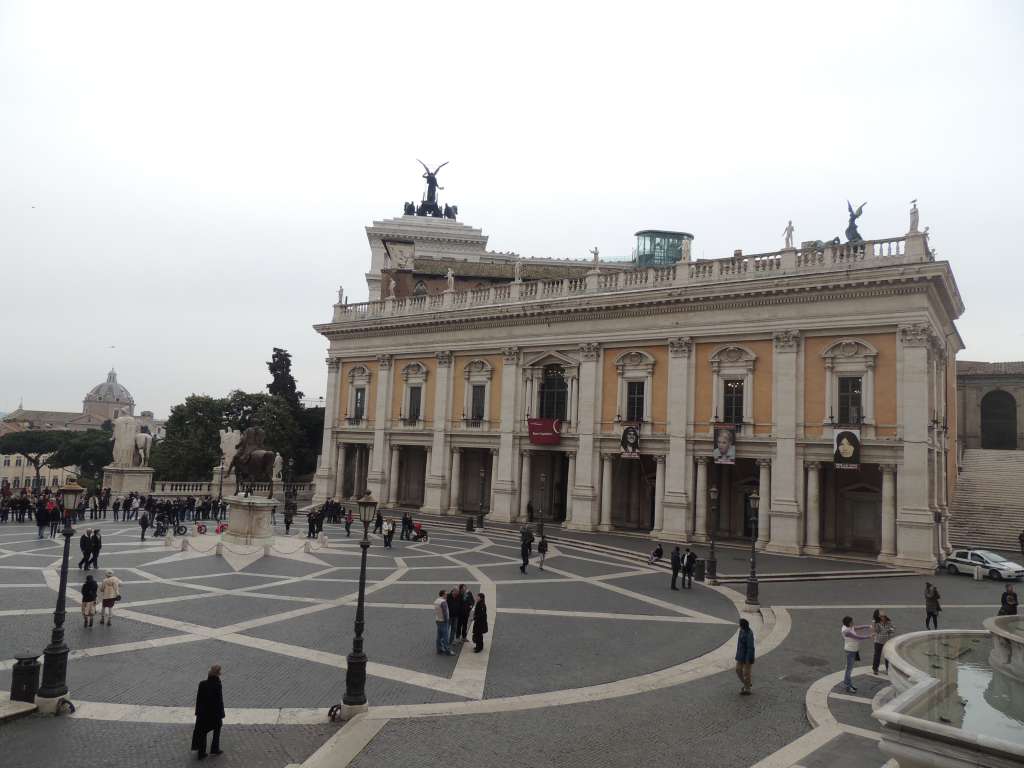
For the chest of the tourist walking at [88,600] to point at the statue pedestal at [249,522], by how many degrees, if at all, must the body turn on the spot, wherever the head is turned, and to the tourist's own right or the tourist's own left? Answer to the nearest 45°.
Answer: approximately 45° to the tourist's own right

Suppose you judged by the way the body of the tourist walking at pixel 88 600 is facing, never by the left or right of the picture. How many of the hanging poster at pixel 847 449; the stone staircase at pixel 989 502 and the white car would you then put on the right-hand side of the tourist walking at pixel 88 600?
3

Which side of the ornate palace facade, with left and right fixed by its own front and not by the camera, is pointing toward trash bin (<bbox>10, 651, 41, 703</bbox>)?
front

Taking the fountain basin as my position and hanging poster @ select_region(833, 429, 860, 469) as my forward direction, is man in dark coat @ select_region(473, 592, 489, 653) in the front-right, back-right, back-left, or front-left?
front-left

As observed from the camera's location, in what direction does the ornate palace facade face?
facing the viewer and to the left of the viewer

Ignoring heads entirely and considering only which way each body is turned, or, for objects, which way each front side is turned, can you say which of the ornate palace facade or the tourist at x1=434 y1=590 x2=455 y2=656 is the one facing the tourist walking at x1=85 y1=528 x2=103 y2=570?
the ornate palace facade

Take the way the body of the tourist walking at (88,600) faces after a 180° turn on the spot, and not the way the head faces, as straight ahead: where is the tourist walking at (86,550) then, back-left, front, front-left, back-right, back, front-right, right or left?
back

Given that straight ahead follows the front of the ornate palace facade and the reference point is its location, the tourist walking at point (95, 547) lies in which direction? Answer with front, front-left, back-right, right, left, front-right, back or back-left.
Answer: front

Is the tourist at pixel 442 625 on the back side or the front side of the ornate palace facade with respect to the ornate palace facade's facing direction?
on the front side
